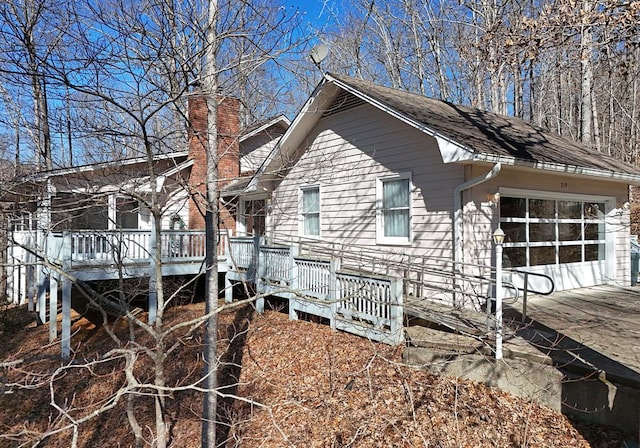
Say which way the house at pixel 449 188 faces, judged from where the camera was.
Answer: facing the viewer and to the right of the viewer
